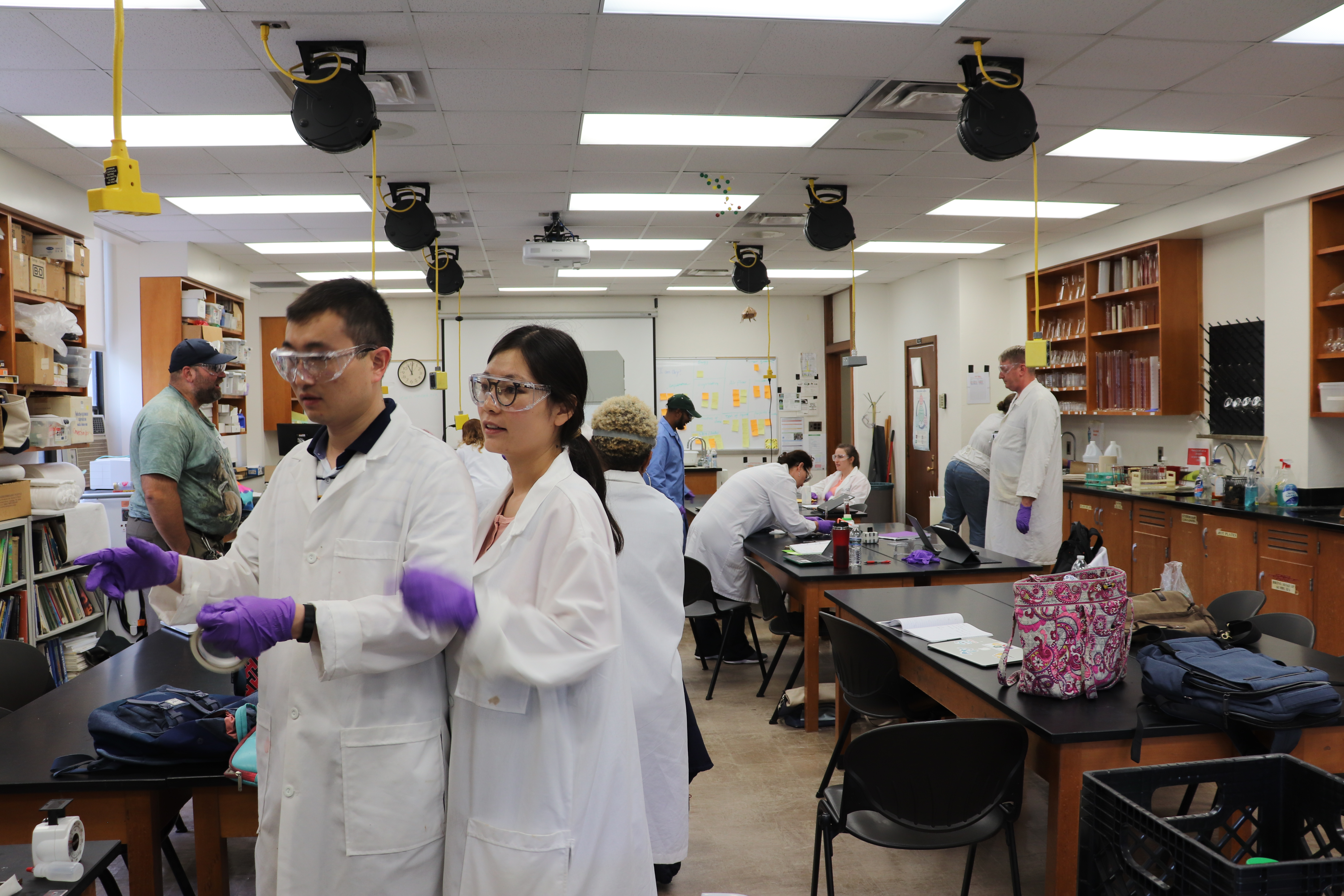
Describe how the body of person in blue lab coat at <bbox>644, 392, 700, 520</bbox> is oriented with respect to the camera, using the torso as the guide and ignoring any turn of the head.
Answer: to the viewer's right

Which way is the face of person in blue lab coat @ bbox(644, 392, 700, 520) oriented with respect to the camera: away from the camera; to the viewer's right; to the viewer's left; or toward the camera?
to the viewer's right

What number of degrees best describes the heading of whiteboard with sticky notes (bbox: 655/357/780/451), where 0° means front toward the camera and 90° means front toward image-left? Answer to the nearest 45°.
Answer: approximately 0°

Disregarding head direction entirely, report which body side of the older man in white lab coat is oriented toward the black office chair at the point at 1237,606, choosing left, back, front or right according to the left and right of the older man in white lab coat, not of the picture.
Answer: left

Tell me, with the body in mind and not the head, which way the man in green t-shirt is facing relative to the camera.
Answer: to the viewer's right

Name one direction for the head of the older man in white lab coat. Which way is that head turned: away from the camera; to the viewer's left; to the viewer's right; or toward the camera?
to the viewer's left

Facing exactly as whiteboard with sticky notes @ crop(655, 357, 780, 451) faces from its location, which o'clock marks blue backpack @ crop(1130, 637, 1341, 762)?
The blue backpack is roughly at 12 o'clock from the whiteboard with sticky notes.

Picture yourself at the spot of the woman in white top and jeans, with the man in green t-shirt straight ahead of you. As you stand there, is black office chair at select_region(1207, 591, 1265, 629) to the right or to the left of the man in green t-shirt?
left

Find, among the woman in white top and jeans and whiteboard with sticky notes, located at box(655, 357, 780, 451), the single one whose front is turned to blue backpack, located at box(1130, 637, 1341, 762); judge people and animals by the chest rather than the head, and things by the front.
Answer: the whiteboard with sticky notes

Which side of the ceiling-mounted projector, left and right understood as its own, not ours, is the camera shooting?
back

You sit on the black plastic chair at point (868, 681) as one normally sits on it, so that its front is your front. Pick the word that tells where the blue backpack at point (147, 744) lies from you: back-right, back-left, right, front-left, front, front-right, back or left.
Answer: back
